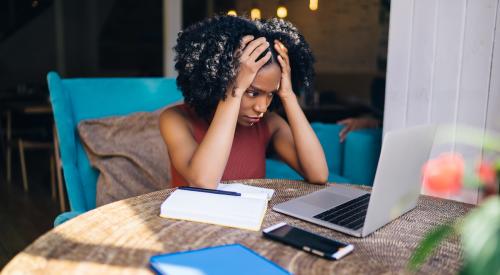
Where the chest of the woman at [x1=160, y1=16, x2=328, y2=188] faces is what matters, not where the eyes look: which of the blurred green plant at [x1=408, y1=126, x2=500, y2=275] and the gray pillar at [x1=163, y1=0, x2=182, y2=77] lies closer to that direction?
the blurred green plant

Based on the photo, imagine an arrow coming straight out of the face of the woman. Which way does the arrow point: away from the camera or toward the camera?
toward the camera

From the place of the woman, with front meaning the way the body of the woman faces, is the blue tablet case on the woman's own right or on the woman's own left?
on the woman's own right

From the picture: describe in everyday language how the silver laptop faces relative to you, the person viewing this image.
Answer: facing away from the viewer and to the left of the viewer

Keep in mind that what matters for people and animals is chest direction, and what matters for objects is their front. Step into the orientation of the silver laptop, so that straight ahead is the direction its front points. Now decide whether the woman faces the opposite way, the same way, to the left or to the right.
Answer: the opposite way

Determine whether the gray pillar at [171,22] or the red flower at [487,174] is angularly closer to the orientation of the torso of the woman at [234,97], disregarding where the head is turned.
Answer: the red flower

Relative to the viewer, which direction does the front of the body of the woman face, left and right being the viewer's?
facing the viewer and to the right of the viewer
